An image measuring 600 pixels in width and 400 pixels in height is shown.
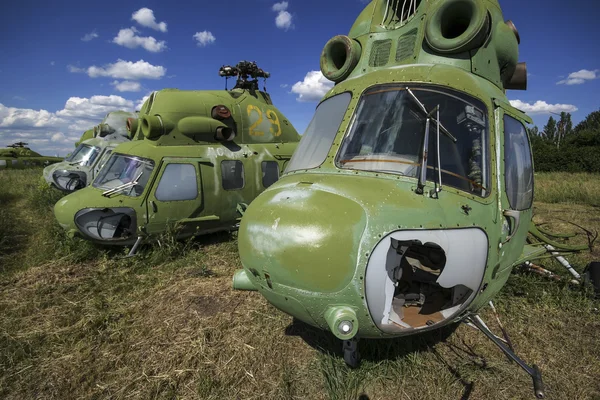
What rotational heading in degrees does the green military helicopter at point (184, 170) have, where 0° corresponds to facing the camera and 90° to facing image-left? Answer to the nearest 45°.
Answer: approximately 45°

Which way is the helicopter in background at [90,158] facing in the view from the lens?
facing the viewer and to the left of the viewer

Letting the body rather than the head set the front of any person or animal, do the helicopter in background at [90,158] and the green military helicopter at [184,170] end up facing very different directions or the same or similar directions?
same or similar directions

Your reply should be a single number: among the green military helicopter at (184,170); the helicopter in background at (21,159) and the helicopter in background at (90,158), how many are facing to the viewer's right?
0

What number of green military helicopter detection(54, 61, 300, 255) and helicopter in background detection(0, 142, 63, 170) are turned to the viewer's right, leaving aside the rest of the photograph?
0

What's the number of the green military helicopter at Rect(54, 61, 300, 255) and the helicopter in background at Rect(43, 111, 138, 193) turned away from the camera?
0

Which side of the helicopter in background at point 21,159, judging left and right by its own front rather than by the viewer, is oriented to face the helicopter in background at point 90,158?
left

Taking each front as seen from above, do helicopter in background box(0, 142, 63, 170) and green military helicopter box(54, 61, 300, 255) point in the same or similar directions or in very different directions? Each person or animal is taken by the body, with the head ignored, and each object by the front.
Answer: same or similar directions

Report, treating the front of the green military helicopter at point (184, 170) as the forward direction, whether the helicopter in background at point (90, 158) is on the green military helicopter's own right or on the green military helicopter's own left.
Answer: on the green military helicopter's own right

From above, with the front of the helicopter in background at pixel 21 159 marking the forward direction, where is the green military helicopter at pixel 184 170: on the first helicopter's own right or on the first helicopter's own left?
on the first helicopter's own left

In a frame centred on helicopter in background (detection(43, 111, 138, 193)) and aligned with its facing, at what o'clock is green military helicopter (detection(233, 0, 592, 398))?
The green military helicopter is roughly at 10 o'clock from the helicopter in background.

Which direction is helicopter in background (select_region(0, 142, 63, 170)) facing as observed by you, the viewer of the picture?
facing to the left of the viewer

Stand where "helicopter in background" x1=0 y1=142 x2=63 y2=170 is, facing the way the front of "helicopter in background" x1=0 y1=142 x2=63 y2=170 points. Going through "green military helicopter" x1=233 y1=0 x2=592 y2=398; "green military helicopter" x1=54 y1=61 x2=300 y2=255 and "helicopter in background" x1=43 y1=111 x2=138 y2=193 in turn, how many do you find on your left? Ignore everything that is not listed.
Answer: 3

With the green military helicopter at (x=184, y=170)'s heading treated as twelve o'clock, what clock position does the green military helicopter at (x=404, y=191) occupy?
the green military helicopter at (x=404, y=191) is roughly at 10 o'clock from the green military helicopter at (x=184, y=170).
